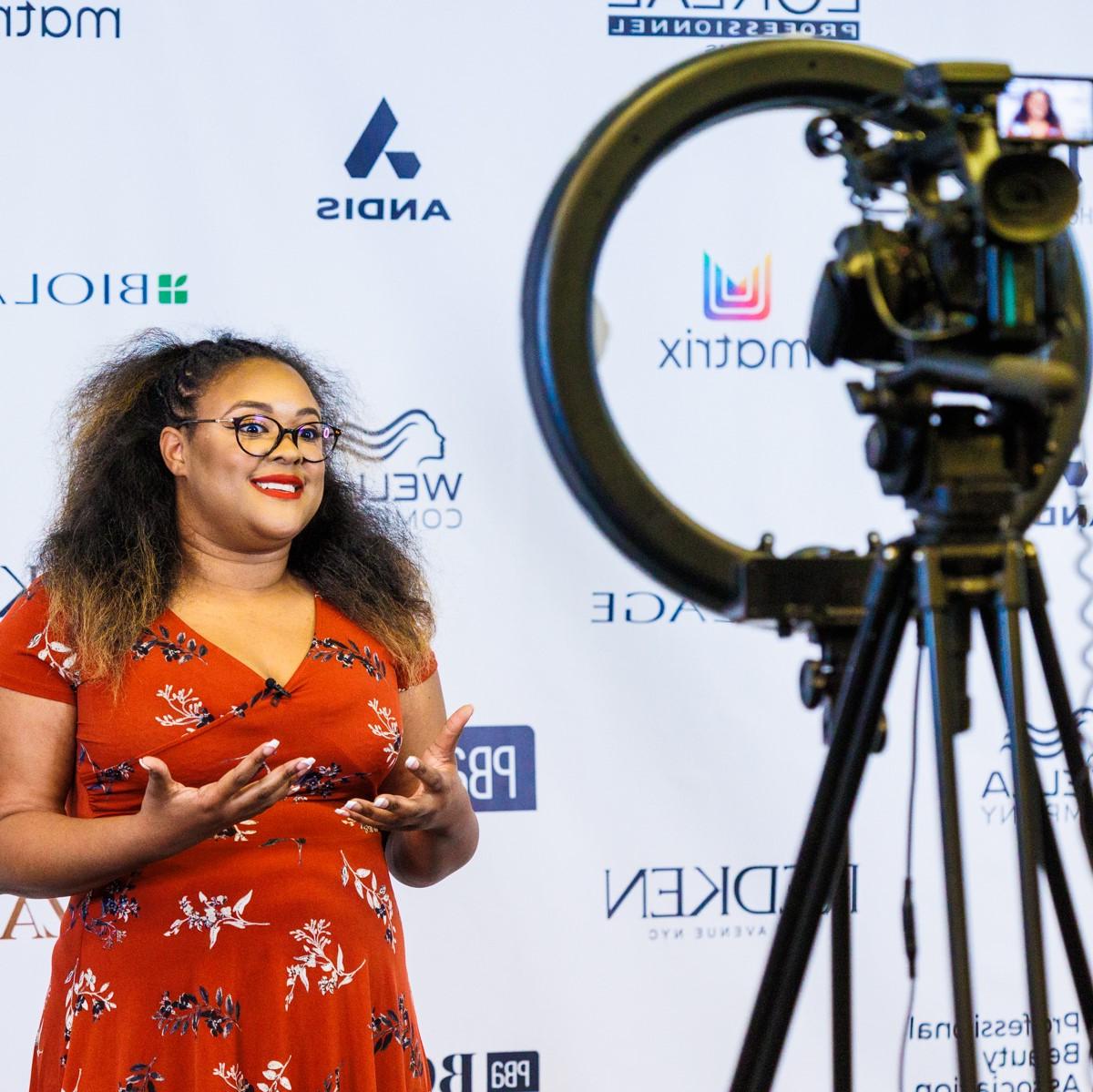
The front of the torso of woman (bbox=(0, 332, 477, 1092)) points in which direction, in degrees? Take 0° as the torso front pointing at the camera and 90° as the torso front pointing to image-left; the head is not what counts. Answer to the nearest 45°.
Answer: approximately 315°

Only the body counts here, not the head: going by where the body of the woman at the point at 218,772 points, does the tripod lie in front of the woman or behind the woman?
in front

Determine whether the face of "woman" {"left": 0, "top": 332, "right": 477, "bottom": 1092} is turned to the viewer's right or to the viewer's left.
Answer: to the viewer's right
